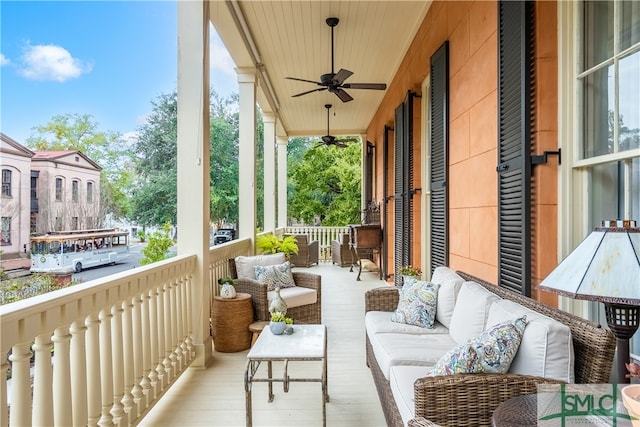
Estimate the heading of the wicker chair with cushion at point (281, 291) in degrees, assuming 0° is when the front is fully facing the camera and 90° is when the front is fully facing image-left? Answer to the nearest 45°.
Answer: approximately 315°

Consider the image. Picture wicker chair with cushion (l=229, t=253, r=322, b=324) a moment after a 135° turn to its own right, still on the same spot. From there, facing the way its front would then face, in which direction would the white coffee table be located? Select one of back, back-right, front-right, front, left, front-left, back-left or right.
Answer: left

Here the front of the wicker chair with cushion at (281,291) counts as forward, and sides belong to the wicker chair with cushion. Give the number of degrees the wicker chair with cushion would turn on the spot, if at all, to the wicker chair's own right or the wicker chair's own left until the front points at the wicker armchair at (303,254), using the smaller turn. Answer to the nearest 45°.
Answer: approximately 135° to the wicker chair's own left

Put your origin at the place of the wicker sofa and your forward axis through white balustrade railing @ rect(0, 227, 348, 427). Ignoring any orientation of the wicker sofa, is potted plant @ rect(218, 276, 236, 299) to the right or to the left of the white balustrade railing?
right

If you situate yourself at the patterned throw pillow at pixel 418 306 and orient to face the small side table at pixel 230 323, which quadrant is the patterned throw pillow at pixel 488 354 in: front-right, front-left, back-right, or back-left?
back-left

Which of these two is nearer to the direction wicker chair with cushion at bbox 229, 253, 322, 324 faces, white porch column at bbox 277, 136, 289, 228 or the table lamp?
the table lamp

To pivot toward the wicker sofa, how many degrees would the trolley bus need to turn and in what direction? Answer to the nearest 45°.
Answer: approximately 90° to its left

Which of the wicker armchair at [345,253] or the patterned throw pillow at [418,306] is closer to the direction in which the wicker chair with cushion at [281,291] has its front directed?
the patterned throw pillow

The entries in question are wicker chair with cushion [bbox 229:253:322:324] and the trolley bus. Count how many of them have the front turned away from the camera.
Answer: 0

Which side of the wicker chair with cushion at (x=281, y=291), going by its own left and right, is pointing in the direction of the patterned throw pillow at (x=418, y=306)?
front

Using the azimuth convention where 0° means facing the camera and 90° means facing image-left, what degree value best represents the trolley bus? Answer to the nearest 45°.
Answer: approximately 45°
